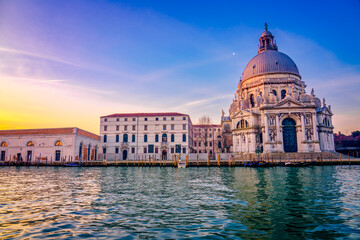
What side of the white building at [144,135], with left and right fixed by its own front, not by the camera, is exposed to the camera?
front

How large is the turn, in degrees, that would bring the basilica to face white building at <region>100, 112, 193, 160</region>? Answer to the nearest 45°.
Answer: approximately 90° to its right

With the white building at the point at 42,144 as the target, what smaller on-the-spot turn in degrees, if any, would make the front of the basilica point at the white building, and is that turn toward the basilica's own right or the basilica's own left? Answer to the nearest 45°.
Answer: approximately 45° to the basilica's own right

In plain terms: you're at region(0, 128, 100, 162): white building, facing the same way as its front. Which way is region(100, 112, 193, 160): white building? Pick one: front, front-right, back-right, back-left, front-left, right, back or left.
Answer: left

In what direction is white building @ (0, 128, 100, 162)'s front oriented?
toward the camera

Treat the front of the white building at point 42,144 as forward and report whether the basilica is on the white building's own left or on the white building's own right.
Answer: on the white building's own left

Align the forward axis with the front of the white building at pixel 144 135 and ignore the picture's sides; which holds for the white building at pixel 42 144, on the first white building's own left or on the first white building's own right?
on the first white building's own right

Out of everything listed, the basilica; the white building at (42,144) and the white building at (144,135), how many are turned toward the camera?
3

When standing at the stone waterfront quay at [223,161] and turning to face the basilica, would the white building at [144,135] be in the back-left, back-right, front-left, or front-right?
back-left
